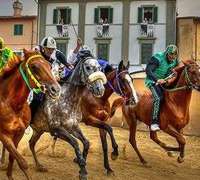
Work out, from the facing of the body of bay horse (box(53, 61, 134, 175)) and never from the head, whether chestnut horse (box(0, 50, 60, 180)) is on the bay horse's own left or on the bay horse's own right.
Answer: on the bay horse's own right

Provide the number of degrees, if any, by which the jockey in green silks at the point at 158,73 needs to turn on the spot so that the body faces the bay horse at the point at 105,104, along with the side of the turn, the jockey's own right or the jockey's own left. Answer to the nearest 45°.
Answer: approximately 90° to the jockey's own right

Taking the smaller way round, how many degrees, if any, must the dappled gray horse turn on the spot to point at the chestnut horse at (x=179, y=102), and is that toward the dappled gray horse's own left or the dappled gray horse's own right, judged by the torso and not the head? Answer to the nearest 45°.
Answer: approximately 90° to the dappled gray horse's own left

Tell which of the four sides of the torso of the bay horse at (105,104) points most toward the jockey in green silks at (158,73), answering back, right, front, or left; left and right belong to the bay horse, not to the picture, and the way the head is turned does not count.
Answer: left

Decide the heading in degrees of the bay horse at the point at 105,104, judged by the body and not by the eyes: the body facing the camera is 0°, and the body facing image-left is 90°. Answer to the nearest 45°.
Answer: approximately 315°
